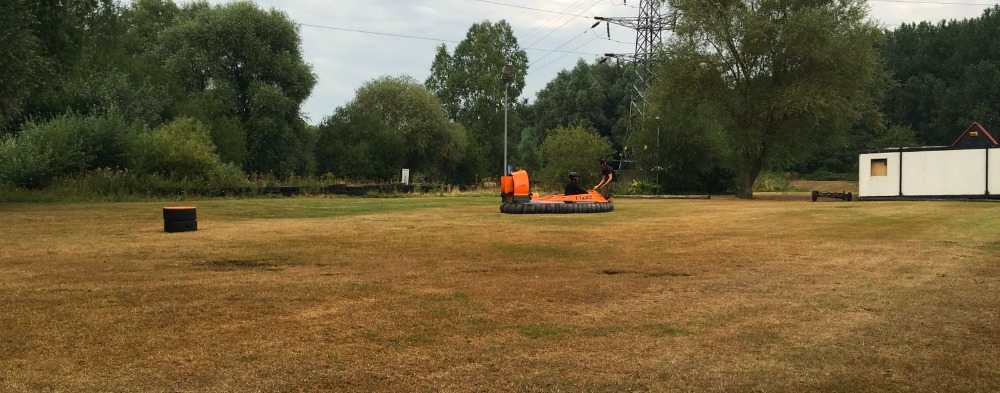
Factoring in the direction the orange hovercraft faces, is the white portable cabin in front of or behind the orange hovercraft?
in front

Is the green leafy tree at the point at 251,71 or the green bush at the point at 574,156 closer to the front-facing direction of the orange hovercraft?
the green bush

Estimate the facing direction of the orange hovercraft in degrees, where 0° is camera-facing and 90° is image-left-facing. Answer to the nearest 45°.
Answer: approximately 270°

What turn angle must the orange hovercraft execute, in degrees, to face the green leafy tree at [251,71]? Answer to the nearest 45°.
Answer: approximately 135° to its left

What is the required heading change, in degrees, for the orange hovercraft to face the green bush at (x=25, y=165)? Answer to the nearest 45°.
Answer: approximately 180°

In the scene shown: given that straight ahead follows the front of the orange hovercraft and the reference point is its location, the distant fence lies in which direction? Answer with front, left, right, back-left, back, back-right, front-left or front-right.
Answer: back-left

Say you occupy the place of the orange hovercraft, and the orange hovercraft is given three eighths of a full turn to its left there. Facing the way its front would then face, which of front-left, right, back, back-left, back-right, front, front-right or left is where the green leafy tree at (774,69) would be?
right

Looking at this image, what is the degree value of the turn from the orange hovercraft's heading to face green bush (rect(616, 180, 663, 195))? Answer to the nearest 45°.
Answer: approximately 90° to its left

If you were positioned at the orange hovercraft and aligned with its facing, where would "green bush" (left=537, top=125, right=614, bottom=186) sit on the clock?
The green bush is roughly at 9 o'clock from the orange hovercraft.

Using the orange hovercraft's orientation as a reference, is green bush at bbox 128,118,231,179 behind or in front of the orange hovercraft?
behind
